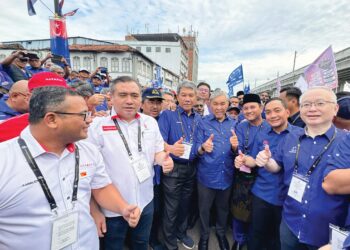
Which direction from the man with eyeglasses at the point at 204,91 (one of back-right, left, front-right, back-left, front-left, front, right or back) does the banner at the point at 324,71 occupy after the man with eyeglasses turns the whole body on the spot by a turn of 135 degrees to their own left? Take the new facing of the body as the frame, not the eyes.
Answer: front-right

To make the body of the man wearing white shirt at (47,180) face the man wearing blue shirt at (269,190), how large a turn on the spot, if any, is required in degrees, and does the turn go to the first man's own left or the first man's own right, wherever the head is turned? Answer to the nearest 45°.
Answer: approximately 45° to the first man's own left

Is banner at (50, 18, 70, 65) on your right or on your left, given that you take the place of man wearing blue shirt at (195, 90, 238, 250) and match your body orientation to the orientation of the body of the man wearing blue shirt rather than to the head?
on your right

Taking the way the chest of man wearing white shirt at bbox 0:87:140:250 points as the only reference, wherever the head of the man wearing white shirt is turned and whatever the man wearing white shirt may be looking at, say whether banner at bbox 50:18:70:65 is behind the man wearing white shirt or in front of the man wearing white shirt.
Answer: behind

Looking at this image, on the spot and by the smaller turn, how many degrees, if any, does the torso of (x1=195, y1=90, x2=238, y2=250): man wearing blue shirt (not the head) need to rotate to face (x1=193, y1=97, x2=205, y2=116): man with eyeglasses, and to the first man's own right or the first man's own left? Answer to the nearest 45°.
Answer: approximately 180°

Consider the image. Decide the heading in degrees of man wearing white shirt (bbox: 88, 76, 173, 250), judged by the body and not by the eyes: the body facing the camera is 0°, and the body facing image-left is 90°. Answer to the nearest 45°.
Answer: approximately 0°

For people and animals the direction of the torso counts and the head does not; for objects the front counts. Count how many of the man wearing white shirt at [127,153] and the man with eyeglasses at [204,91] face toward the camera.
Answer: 2
